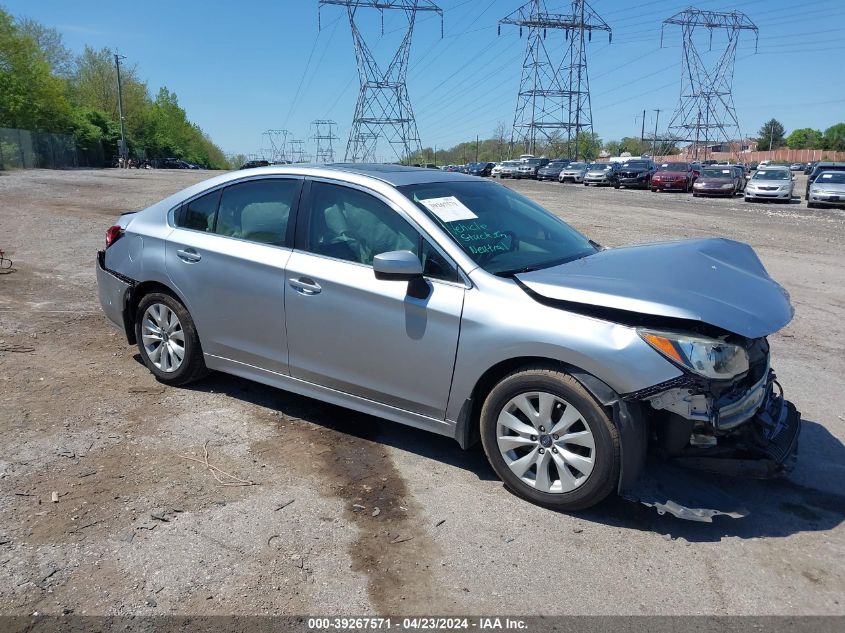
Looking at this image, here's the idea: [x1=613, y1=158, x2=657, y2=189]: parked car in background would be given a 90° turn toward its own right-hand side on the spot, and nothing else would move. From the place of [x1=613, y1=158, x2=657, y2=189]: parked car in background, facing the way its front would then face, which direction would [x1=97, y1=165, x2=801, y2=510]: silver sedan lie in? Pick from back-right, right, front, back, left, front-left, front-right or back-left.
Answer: back-left

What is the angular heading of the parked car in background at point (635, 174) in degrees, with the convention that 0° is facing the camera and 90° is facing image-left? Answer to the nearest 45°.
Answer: approximately 45°

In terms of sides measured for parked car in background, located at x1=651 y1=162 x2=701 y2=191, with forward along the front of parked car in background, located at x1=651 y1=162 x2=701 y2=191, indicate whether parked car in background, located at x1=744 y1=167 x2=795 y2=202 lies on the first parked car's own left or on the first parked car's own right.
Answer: on the first parked car's own left

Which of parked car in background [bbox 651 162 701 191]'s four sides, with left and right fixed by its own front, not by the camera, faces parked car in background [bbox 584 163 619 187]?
right

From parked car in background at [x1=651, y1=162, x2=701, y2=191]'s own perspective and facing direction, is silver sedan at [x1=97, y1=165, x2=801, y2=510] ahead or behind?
ahead

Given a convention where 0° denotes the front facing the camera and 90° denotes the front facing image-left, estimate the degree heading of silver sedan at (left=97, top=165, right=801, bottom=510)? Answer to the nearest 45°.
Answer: approximately 315°

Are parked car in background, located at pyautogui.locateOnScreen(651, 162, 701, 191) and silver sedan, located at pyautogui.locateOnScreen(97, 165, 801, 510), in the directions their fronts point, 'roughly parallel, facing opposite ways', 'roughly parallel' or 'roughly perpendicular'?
roughly perpendicular

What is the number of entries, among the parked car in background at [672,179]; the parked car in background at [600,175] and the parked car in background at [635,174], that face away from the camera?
0

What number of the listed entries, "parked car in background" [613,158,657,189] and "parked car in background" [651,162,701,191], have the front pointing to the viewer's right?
0

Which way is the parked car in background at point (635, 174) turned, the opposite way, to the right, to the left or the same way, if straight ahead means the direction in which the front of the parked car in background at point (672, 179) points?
the same way

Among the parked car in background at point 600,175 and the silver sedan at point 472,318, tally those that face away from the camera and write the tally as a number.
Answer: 0

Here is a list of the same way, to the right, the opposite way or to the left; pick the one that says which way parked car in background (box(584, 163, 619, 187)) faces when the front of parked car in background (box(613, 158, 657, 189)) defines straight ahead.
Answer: the same way

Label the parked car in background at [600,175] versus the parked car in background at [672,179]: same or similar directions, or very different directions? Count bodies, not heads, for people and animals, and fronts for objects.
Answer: same or similar directions

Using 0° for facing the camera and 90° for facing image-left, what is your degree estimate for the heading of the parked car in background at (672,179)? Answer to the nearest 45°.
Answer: approximately 45°

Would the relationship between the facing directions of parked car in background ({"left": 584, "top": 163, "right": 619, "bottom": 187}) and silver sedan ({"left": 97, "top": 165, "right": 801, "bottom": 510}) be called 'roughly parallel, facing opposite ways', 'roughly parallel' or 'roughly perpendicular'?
roughly perpendicular

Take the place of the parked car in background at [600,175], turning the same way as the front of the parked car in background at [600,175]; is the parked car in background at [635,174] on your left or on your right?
on your left
